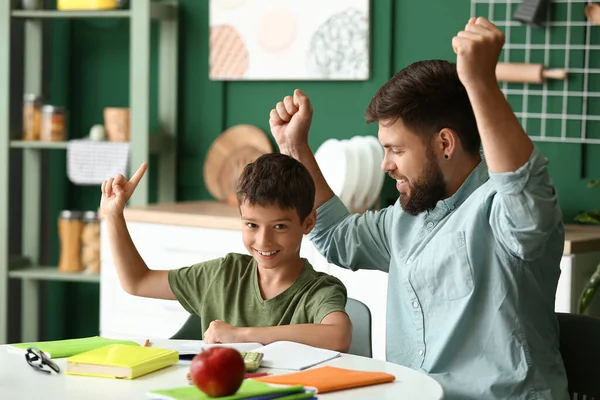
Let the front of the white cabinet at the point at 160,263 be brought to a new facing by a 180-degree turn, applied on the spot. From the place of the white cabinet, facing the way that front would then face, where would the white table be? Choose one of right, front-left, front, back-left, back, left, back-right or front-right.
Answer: back

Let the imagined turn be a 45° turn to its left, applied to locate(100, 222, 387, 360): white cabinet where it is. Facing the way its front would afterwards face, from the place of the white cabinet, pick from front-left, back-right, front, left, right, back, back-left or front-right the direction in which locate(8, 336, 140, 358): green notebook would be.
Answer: front-right

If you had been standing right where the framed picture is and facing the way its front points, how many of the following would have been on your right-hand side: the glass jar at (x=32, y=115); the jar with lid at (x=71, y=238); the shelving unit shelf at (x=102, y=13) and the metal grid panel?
3

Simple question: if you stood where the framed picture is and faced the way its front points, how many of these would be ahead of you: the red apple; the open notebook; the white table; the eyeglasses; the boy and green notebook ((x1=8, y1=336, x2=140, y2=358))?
6

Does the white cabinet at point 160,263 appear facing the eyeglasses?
yes

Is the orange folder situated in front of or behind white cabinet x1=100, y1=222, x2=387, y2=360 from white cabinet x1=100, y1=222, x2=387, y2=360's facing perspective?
in front

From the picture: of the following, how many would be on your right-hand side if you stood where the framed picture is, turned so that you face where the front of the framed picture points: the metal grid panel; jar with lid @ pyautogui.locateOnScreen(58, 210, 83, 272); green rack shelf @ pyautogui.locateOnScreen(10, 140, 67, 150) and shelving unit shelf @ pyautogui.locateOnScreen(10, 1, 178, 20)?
3

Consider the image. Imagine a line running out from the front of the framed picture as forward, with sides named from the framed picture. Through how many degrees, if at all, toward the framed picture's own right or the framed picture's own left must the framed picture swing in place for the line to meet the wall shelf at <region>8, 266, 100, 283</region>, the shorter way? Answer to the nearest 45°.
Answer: approximately 90° to the framed picture's own right

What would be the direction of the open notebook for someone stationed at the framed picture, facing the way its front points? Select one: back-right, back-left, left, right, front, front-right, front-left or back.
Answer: front

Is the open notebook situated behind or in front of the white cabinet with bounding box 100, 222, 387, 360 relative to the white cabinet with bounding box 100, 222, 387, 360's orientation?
in front

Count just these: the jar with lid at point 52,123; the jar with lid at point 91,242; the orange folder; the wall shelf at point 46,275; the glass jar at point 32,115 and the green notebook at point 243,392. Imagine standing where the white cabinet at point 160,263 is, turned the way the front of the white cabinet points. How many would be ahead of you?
2

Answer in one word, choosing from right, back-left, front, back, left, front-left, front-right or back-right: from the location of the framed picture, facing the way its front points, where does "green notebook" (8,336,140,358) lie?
front

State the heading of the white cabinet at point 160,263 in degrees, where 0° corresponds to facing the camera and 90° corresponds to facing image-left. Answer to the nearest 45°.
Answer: approximately 0°

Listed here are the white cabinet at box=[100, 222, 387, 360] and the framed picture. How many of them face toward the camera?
2

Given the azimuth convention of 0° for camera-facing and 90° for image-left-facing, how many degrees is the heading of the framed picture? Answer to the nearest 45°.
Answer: approximately 0°

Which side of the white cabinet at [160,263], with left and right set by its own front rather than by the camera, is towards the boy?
front

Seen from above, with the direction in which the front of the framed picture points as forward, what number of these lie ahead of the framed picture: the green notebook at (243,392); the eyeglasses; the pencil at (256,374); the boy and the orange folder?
5
